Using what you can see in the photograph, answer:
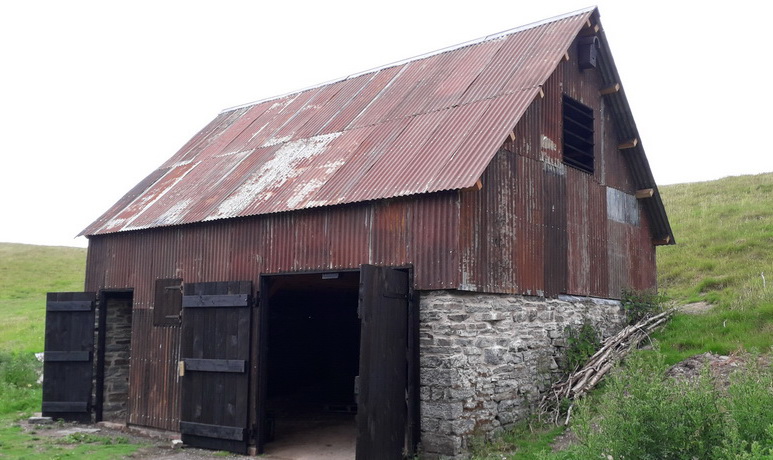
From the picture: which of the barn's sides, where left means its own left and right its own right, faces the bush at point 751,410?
left

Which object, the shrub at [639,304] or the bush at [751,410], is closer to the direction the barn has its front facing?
the bush

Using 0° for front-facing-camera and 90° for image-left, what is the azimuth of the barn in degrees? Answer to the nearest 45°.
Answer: approximately 45°
